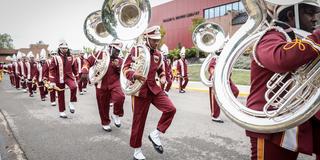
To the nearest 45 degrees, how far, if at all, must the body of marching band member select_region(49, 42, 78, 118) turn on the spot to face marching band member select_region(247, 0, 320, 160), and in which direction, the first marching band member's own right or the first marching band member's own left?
0° — they already face them

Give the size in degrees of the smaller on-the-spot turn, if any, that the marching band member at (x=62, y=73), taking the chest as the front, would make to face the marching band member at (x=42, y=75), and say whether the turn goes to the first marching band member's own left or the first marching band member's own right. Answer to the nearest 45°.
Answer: approximately 180°

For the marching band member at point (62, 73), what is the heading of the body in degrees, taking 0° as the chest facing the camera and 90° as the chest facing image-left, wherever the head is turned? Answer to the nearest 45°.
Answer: approximately 0°

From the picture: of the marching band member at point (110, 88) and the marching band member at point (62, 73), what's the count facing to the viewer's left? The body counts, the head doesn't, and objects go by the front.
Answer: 0

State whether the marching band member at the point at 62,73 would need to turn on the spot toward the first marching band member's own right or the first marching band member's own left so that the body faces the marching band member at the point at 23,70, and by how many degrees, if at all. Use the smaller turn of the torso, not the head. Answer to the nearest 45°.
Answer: approximately 180°

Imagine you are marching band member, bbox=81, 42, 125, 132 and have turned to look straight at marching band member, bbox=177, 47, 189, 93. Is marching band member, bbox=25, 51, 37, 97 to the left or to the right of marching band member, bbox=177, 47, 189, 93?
left

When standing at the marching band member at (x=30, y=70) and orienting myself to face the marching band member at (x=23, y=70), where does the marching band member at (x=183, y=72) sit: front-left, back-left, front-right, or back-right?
back-right

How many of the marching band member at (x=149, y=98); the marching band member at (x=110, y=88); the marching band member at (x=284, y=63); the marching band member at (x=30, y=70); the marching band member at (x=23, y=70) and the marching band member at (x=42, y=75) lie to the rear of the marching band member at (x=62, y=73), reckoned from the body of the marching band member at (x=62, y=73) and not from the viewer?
3

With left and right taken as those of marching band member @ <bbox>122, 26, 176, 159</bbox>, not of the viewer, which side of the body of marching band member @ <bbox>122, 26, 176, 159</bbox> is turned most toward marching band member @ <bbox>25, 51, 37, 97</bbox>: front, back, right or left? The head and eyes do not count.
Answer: back

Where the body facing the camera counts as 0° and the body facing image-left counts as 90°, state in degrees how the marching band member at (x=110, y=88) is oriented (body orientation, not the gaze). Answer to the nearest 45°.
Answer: approximately 315°
